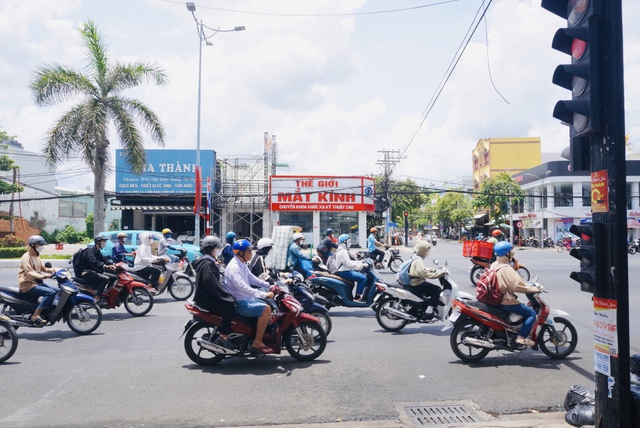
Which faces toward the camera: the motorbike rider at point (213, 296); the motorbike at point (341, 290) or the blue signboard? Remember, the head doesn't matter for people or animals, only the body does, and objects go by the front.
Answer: the blue signboard

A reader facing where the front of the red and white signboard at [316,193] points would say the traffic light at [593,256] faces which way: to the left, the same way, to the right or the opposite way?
to the right

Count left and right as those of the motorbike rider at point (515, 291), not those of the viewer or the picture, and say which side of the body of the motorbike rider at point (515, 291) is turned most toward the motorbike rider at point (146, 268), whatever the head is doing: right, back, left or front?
back

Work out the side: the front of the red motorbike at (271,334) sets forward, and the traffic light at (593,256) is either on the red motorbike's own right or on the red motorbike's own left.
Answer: on the red motorbike's own right

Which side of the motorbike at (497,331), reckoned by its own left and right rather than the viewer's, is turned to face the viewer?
right

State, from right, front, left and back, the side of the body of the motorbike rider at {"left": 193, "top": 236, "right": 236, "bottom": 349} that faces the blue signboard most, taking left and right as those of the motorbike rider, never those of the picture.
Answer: left

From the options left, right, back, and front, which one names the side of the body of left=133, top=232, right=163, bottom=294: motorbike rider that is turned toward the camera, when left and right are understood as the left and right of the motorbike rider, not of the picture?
right

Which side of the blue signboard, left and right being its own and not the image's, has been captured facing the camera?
front
